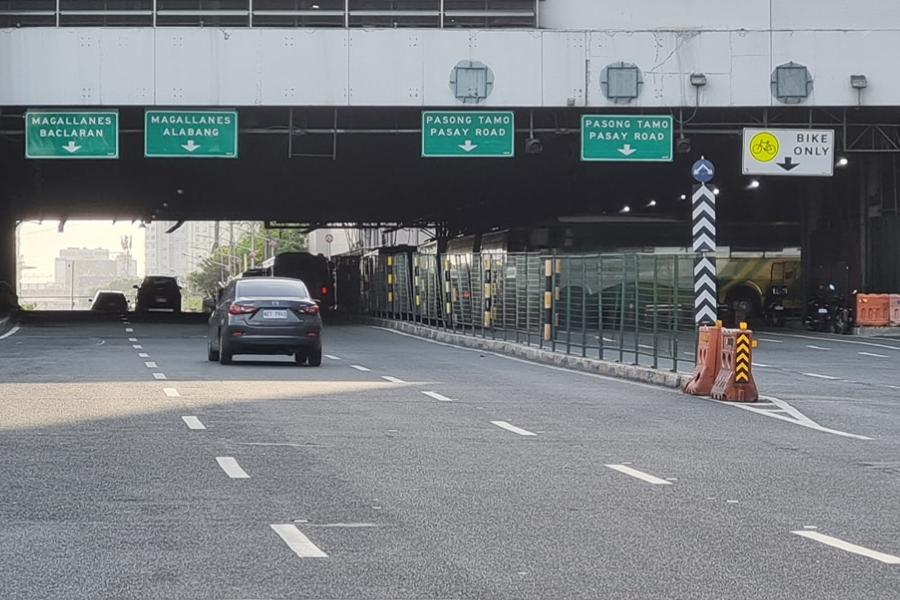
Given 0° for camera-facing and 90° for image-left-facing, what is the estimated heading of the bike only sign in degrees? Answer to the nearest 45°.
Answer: approximately 0°

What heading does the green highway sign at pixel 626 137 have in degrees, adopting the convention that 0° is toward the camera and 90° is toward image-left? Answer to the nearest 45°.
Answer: approximately 0°
